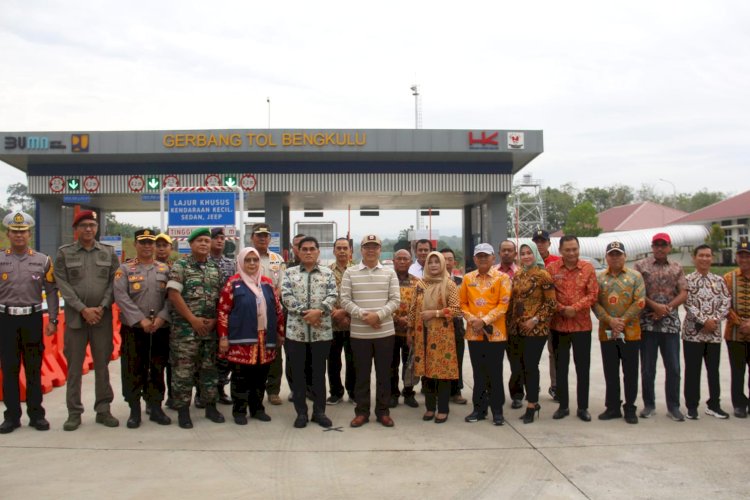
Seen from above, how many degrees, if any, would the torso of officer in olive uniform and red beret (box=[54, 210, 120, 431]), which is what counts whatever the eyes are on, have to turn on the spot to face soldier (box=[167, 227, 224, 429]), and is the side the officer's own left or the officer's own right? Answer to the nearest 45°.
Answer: approximately 45° to the officer's own left

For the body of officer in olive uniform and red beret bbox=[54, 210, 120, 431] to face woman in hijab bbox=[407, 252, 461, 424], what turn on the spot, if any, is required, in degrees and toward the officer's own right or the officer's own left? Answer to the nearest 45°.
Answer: approximately 90° to the officer's own left

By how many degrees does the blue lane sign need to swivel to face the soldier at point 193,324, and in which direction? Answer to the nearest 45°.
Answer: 0° — it already faces them

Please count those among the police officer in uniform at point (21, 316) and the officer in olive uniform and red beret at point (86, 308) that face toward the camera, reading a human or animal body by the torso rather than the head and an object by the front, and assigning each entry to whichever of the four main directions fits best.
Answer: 2

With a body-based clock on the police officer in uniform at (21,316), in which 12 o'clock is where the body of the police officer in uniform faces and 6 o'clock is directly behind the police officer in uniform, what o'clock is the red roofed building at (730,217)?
The red roofed building is roughly at 8 o'clock from the police officer in uniform.

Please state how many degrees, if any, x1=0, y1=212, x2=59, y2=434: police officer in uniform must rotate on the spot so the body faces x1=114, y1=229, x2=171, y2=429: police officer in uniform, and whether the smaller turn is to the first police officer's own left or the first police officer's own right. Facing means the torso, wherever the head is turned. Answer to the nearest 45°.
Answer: approximately 90° to the first police officer's own left

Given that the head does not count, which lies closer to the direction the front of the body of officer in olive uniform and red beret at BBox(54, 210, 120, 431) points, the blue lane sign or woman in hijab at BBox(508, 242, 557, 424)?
the woman in hijab

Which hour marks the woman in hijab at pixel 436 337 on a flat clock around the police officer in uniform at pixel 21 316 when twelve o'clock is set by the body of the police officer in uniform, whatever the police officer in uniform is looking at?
The woman in hijab is roughly at 10 o'clock from the police officer in uniform.

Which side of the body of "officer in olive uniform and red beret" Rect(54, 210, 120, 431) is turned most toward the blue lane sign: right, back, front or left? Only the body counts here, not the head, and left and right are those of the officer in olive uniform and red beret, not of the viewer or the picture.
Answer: back

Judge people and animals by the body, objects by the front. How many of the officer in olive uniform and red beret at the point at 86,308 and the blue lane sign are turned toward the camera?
2
